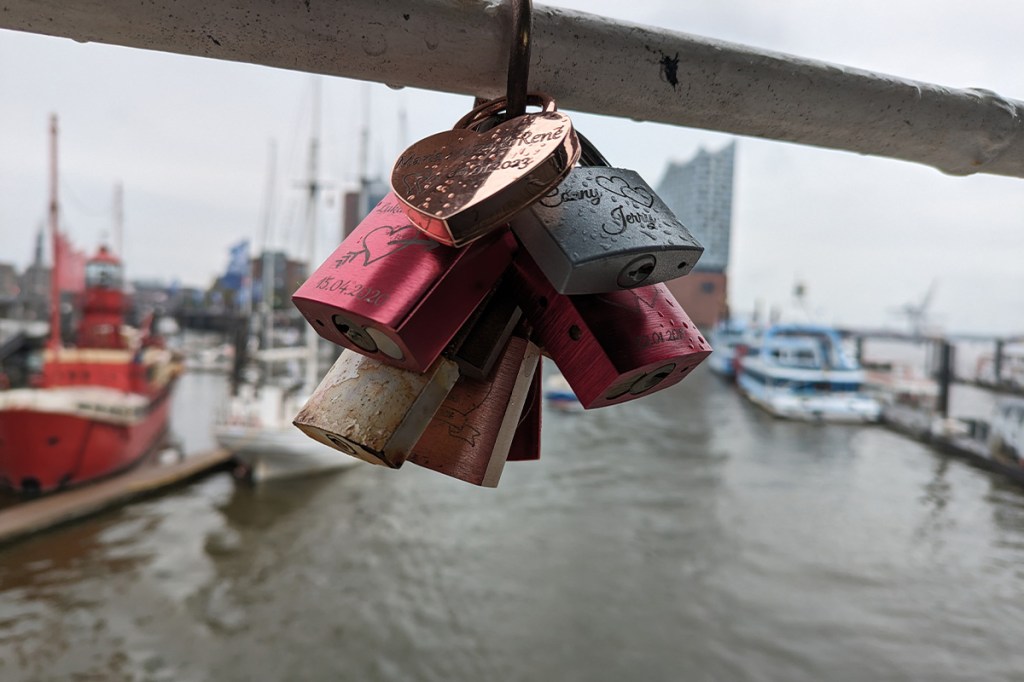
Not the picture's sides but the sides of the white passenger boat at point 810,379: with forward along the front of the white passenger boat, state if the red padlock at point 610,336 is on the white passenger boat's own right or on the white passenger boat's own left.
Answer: on the white passenger boat's own left

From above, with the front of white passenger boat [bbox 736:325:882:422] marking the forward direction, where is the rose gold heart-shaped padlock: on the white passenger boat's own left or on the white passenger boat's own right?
on the white passenger boat's own left
